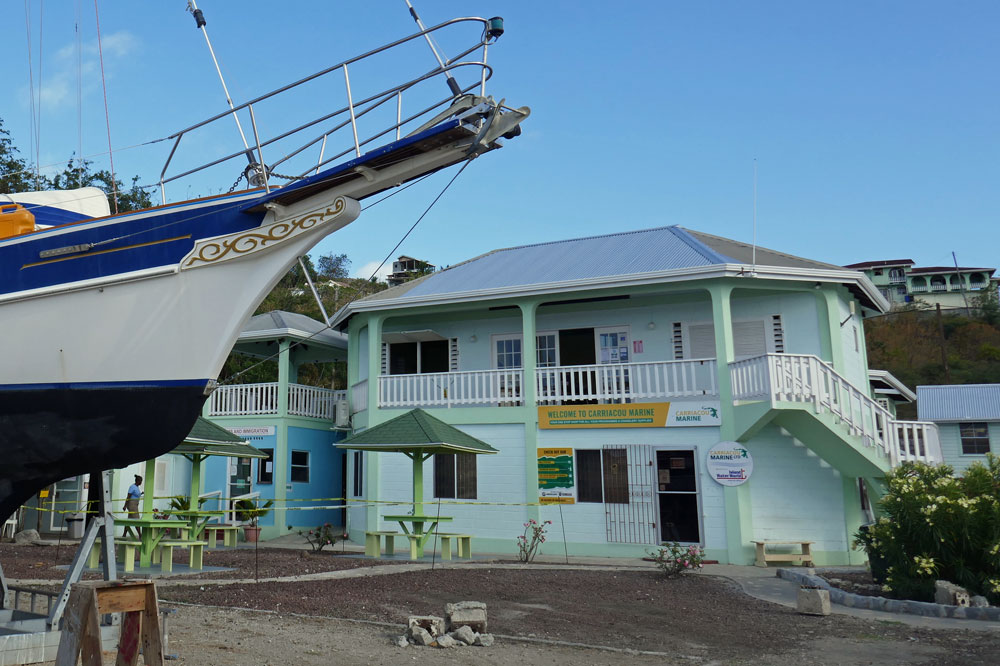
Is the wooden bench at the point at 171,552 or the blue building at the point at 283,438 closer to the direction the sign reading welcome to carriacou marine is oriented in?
the wooden bench

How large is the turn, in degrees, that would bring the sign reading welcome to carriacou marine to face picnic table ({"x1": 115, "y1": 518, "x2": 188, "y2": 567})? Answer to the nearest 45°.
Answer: approximately 45° to its right

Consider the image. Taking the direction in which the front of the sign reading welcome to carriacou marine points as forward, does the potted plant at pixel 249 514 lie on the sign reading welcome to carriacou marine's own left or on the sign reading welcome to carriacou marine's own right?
on the sign reading welcome to carriacou marine's own right

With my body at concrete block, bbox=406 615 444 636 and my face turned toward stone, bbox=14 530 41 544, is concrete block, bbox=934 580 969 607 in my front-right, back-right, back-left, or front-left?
back-right

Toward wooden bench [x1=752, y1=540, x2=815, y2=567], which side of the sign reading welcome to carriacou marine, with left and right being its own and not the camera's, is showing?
left

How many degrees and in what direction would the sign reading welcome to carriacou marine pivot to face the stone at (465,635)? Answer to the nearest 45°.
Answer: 0° — it already faces it

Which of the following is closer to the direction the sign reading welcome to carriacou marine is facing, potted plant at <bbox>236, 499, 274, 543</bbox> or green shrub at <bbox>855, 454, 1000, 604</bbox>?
the green shrub

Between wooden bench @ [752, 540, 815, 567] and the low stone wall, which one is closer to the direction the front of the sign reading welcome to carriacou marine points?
the low stone wall

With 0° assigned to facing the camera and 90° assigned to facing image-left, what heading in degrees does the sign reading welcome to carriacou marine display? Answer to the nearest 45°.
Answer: approximately 0°

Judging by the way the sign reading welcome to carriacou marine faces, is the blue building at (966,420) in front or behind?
behind

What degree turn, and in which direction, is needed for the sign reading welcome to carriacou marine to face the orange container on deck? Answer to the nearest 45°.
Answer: approximately 45° to its right
